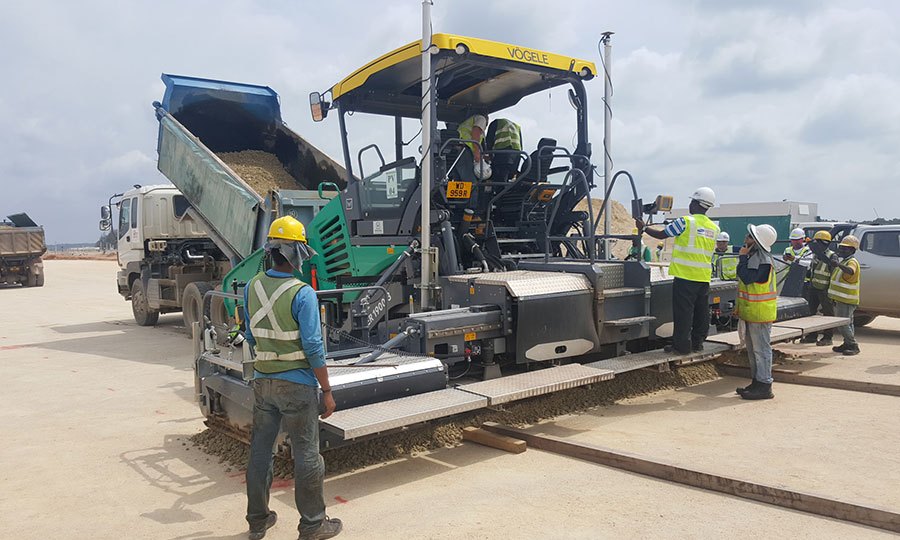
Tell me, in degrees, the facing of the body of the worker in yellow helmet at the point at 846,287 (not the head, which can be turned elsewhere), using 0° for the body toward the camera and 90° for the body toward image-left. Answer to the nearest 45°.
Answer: approximately 90°

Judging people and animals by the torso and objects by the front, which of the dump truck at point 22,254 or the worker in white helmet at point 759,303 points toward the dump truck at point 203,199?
the worker in white helmet

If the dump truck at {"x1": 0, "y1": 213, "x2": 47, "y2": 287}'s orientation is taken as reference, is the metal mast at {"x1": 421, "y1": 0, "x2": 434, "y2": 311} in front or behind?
behind

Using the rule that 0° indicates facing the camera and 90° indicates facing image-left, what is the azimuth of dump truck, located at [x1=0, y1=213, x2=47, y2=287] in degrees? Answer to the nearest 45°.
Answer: approximately 180°

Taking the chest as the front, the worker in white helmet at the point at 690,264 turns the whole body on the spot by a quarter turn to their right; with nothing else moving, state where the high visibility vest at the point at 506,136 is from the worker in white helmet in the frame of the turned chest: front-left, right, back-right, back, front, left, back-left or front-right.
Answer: back-left

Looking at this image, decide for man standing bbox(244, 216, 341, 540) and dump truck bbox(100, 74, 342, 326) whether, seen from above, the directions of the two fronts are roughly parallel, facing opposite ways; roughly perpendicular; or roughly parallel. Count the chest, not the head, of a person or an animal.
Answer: roughly perpendicular

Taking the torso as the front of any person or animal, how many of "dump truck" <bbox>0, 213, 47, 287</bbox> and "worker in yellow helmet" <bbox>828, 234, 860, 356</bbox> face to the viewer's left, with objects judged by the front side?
1

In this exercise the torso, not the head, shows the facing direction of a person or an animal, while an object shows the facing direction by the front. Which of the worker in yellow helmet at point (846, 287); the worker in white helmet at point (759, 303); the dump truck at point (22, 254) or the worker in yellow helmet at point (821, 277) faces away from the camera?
the dump truck

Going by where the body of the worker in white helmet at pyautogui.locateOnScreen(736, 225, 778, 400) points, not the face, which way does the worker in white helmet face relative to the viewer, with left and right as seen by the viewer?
facing to the left of the viewer

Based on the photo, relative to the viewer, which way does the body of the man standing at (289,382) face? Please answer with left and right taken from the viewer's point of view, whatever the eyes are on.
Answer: facing away from the viewer and to the right of the viewer

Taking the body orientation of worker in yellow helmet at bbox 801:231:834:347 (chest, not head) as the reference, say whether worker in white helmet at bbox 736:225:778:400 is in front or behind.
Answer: in front

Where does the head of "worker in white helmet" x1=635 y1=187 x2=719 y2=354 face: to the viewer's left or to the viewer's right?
to the viewer's left

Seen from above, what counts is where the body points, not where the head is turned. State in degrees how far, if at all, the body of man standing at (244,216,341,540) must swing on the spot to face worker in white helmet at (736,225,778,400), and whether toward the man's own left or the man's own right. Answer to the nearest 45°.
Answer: approximately 45° to the man's own right

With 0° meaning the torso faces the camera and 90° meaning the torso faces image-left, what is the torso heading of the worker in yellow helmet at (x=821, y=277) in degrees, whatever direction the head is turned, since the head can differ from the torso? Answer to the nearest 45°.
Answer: approximately 45°

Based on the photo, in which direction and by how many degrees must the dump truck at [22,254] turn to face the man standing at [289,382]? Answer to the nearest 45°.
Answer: approximately 180°
